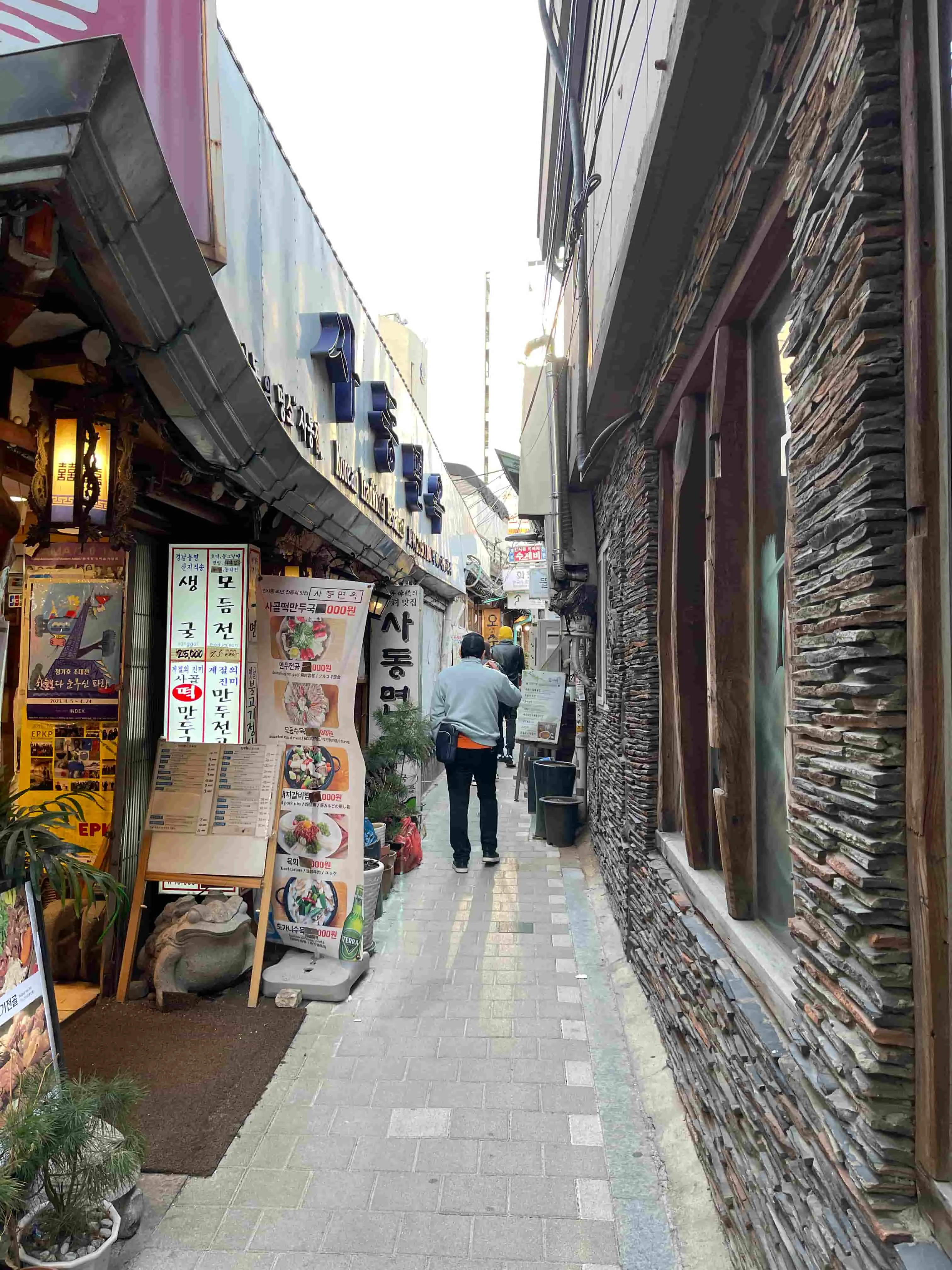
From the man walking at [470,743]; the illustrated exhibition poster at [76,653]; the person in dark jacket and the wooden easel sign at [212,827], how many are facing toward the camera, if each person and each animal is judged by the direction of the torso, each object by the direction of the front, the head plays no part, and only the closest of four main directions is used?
2

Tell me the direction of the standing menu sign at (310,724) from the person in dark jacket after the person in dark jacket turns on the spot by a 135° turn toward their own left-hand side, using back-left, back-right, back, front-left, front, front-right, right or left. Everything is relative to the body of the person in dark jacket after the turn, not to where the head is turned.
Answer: front-left

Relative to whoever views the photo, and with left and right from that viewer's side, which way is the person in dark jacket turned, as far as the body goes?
facing away from the viewer

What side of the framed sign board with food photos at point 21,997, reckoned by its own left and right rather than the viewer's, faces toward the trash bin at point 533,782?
left

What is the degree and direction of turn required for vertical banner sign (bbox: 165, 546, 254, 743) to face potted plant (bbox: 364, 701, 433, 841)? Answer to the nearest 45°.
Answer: approximately 135° to its left

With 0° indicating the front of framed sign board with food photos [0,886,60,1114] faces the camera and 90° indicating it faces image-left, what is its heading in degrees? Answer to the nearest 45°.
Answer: approximately 315°

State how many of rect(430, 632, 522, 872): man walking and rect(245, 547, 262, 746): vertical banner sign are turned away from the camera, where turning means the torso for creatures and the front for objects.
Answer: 1

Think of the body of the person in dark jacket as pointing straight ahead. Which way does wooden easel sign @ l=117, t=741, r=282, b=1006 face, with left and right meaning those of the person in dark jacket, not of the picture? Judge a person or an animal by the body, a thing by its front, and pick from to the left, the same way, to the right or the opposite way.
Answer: the opposite way
